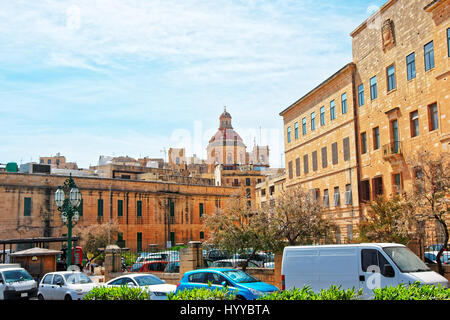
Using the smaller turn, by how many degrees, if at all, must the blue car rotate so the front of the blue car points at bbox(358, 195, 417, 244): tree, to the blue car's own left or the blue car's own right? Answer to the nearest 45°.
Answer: approximately 90° to the blue car's own left

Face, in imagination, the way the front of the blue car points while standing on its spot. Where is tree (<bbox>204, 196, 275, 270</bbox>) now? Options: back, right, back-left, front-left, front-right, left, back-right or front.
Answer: back-left

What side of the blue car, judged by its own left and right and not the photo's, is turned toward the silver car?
back

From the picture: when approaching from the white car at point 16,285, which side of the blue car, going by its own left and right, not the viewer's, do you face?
back

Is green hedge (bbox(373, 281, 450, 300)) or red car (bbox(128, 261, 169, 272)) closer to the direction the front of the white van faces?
the green hedge

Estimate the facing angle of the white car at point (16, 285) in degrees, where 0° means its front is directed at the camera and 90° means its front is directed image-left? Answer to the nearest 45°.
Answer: approximately 315°

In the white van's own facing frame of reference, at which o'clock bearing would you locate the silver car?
The silver car is roughly at 5 o'clock from the white van.

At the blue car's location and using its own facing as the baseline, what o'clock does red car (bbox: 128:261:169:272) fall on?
The red car is roughly at 7 o'clock from the blue car.

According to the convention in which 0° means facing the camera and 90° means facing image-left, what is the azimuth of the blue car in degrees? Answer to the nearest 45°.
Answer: approximately 315°

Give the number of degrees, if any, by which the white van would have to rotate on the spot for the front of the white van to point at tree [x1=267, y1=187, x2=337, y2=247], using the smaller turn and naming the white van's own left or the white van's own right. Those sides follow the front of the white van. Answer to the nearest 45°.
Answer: approximately 135° to the white van's own left

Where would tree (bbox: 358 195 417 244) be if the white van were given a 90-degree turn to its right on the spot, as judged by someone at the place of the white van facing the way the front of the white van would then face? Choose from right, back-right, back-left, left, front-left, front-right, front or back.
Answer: back-right
